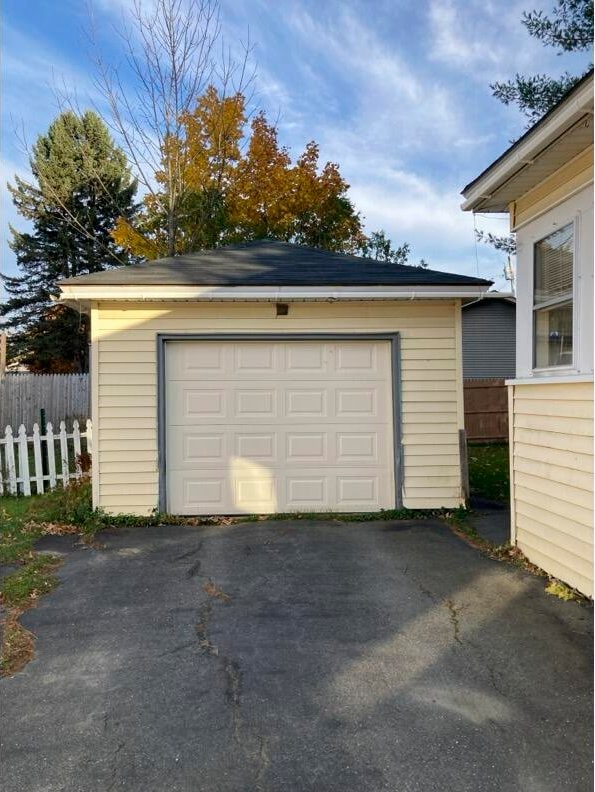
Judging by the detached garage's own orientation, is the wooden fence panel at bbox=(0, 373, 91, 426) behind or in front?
behind

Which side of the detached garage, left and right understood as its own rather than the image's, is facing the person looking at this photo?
front

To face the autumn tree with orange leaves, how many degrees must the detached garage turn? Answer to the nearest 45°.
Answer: approximately 180°

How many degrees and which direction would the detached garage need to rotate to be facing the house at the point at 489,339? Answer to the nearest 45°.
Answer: approximately 135° to its left

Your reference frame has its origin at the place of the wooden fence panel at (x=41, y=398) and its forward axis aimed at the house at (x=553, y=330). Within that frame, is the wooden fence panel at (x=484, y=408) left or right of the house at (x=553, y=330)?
left

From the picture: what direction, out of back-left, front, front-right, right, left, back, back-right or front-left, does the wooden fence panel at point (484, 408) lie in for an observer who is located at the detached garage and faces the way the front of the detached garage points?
back-left

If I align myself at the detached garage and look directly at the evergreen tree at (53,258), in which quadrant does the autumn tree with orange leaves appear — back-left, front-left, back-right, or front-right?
front-right

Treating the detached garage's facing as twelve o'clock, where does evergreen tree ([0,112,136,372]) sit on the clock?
The evergreen tree is roughly at 5 o'clock from the detached garage.

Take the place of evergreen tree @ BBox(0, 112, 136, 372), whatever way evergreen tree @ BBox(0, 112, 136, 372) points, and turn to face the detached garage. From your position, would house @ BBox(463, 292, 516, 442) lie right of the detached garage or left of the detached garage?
left
